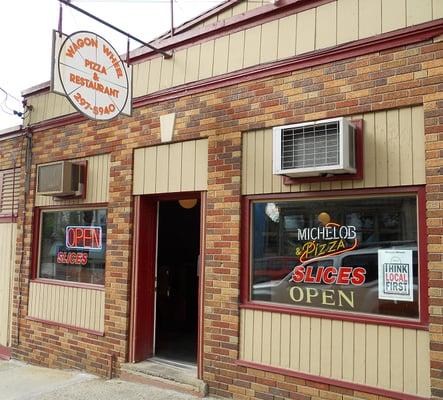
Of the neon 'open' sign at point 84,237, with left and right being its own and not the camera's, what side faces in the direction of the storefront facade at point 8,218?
right

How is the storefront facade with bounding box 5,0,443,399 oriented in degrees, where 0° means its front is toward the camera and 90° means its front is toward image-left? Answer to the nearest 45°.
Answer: approximately 45°

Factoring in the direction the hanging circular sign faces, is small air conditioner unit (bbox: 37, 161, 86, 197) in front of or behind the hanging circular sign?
behind

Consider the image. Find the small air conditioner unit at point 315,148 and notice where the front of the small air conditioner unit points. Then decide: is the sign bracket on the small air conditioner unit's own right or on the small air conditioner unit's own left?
on the small air conditioner unit's own right

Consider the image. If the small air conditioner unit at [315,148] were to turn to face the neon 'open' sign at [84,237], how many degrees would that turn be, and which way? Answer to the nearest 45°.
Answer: approximately 90° to its right
